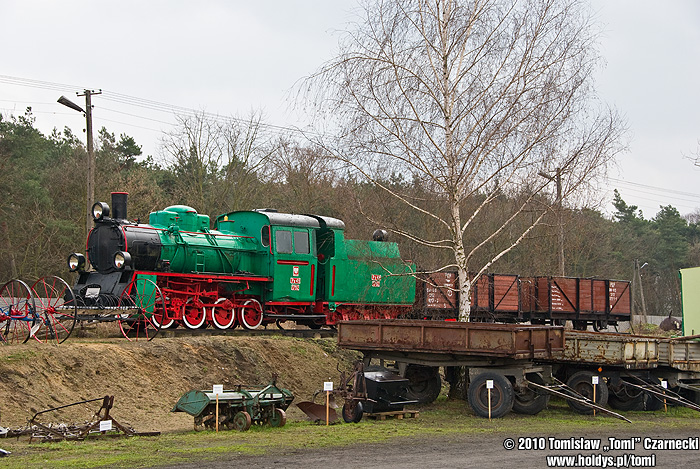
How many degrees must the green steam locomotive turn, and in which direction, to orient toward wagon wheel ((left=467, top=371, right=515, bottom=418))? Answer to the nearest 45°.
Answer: approximately 90° to its left

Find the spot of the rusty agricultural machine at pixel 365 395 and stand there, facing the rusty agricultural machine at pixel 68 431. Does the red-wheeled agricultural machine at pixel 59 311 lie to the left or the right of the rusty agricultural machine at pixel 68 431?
right

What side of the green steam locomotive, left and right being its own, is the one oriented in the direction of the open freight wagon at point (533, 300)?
back

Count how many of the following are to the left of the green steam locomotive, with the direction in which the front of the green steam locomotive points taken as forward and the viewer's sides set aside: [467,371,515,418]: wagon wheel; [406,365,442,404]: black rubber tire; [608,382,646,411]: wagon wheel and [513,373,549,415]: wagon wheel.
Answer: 4

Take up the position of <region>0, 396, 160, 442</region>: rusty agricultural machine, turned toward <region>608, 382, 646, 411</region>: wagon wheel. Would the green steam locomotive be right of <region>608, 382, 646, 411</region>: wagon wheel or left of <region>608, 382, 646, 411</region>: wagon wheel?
left

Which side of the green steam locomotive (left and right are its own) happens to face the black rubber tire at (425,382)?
left

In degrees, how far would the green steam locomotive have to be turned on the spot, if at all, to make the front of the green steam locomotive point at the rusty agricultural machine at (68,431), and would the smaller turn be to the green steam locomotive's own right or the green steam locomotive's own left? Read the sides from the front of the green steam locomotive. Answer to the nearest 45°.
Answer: approximately 45° to the green steam locomotive's own left

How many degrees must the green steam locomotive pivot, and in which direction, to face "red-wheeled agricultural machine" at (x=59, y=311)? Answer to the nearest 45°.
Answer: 0° — it already faces it

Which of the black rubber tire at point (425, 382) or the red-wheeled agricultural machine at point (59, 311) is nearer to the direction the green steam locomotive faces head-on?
the red-wheeled agricultural machine

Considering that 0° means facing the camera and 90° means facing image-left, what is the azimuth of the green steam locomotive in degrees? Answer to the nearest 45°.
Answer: approximately 45°

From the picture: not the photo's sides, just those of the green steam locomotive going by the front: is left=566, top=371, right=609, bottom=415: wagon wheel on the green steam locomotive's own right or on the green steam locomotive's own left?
on the green steam locomotive's own left

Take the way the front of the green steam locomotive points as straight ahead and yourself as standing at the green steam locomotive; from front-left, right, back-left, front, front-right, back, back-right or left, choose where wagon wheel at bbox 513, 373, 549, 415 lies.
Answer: left
